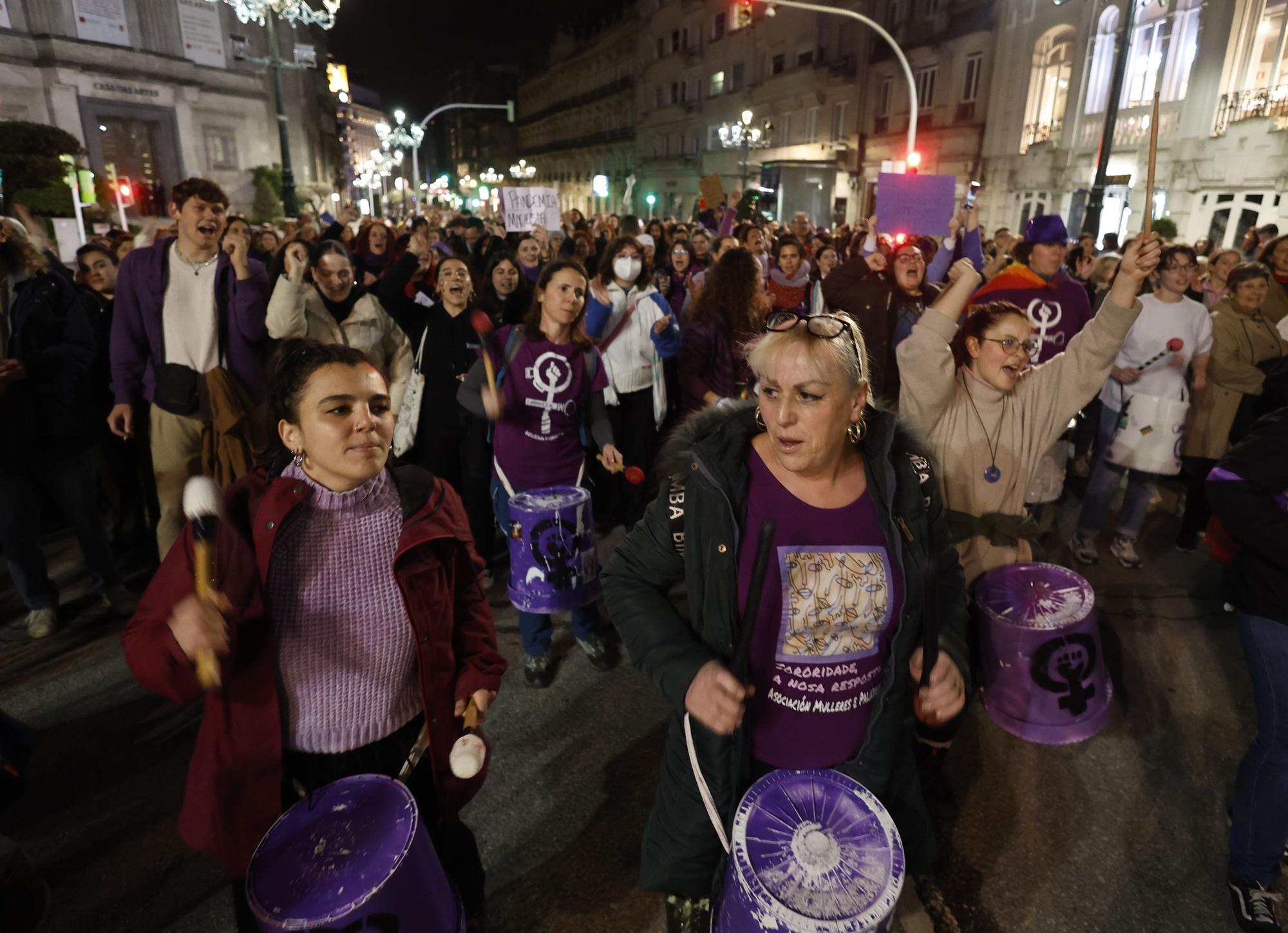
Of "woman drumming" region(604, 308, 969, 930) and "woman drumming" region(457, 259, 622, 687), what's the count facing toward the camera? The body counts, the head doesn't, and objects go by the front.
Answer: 2

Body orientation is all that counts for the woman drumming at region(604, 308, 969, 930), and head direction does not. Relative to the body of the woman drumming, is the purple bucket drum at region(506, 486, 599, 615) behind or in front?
behind

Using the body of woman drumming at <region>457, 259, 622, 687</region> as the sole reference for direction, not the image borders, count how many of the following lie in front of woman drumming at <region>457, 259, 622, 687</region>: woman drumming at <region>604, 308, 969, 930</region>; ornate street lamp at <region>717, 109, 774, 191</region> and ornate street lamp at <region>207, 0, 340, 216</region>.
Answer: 1

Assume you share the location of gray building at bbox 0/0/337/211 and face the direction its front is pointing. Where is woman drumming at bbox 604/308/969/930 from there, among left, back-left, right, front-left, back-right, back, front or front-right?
front-right

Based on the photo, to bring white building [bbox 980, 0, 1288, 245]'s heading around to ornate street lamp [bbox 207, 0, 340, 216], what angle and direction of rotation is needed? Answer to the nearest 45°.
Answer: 0° — it already faces it

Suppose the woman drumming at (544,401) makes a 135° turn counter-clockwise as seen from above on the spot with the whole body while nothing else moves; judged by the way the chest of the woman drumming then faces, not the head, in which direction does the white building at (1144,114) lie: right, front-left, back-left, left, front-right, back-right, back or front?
front

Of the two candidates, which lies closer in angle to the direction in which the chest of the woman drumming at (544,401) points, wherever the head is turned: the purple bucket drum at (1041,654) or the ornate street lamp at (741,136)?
the purple bucket drum

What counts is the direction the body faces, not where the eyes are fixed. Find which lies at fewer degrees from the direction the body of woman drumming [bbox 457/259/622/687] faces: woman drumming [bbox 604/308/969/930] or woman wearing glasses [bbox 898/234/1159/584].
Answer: the woman drumming

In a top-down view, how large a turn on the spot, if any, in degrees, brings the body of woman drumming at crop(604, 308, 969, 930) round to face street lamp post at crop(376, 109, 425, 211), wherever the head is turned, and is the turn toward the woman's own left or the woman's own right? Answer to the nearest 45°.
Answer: approximately 135° to the woman's own right

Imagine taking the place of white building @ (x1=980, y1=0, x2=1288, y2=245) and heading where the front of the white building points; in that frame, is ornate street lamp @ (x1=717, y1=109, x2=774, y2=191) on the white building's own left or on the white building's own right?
on the white building's own right

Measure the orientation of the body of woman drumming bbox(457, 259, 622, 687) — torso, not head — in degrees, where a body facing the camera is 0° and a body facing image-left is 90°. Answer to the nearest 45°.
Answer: approximately 0°

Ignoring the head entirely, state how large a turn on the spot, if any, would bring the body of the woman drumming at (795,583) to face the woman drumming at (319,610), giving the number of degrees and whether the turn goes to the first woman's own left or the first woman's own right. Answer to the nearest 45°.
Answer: approximately 90° to the first woman's own right

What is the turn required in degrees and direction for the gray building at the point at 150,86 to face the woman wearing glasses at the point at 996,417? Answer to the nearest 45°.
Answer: approximately 45° to its right

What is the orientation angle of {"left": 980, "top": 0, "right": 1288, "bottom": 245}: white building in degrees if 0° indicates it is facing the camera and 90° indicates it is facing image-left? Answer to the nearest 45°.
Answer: approximately 45°

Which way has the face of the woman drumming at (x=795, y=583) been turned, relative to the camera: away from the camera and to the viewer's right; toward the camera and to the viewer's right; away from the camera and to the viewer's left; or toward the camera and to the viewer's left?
toward the camera and to the viewer's left
